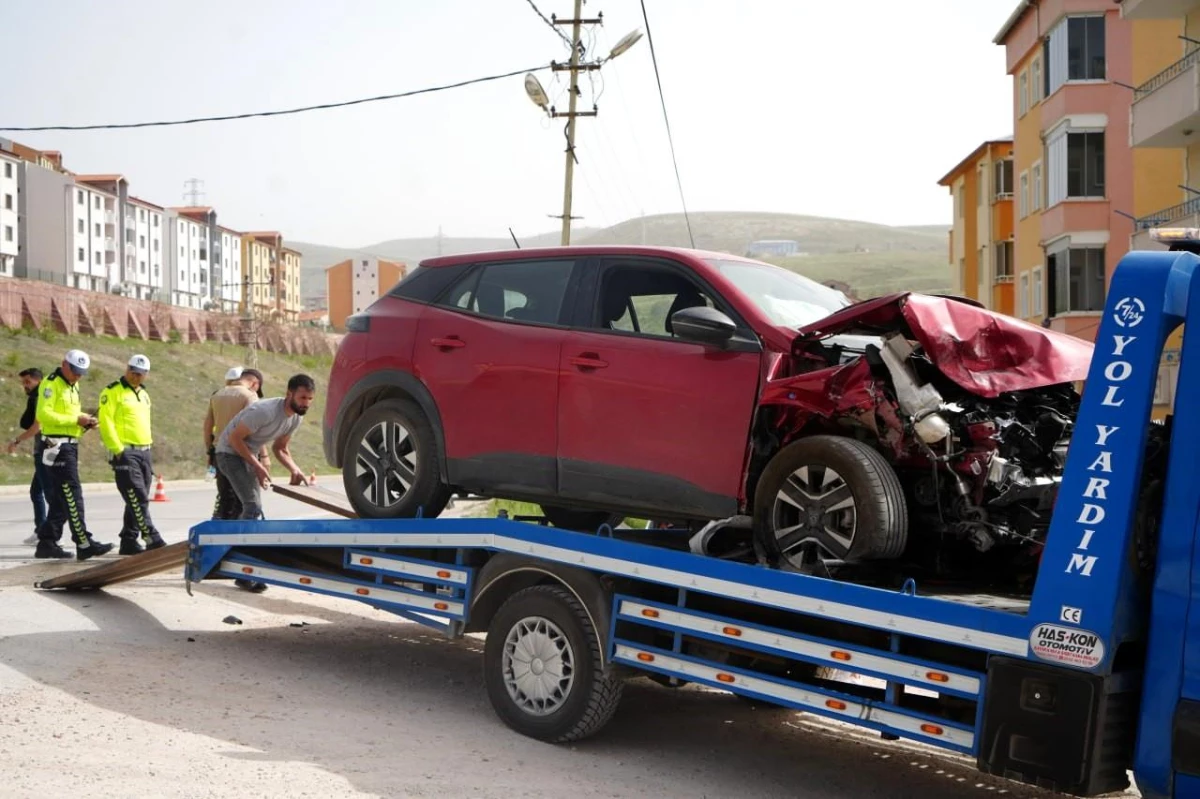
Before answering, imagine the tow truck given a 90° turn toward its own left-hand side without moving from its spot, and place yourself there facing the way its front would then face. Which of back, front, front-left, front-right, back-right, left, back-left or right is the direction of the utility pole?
front-left

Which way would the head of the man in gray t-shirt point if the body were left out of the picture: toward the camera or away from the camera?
toward the camera

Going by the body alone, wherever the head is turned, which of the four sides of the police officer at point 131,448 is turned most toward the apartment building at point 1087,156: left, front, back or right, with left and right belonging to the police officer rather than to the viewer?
left

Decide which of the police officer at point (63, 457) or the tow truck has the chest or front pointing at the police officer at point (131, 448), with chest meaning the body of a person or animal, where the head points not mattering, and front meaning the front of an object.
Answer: the police officer at point (63, 457)

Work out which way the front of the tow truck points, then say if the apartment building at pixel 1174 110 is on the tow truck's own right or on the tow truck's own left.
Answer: on the tow truck's own left

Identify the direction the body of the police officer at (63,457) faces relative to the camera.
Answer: to the viewer's right

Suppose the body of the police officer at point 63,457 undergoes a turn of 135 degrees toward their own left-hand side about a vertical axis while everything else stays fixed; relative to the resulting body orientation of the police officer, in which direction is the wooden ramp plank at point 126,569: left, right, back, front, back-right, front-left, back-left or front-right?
back-left

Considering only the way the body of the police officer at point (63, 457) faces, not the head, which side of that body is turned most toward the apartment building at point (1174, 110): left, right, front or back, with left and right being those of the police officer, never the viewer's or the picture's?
front

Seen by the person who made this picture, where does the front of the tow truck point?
facing the viewer and to the right of the viewer

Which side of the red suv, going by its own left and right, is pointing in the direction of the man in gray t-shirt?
back

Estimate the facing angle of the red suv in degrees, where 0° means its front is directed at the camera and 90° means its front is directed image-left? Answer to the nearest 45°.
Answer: approximately 315°
